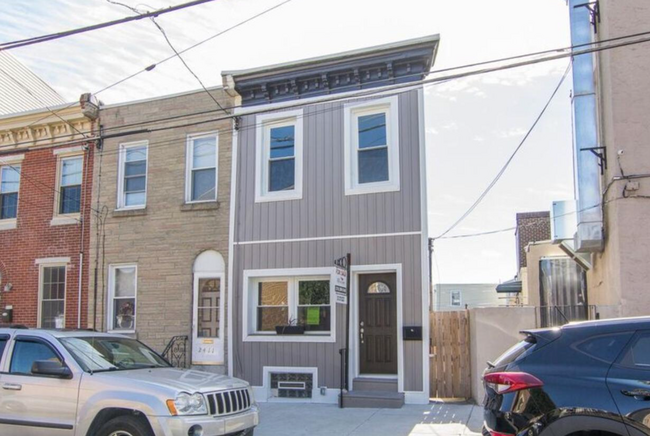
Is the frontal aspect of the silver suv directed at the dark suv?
yes

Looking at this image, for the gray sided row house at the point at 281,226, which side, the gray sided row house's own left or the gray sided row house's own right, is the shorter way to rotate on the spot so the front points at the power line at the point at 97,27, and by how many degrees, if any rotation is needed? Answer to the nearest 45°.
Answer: approximately 45° to the gray sided row house's own right

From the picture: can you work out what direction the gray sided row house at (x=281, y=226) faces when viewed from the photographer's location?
facing the viewer

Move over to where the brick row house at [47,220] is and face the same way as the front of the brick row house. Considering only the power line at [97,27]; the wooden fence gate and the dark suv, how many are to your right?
0

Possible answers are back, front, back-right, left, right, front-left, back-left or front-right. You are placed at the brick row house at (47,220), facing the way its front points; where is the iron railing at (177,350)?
left

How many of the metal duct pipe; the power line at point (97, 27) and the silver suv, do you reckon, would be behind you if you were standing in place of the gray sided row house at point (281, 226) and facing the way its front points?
0

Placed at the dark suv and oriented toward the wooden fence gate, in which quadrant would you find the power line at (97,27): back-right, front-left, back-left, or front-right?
front-left

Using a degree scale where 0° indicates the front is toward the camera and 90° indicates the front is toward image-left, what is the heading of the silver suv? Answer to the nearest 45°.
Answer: approximately 315°

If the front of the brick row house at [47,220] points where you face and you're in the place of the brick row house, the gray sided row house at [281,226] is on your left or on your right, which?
on your left

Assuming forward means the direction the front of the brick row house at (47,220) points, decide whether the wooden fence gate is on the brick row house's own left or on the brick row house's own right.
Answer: on the brick row house's own left

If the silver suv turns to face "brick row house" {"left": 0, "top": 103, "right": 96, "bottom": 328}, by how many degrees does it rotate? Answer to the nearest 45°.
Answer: approximately 135° to its left

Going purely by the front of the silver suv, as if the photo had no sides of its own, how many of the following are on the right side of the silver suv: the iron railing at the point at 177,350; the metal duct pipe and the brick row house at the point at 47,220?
0

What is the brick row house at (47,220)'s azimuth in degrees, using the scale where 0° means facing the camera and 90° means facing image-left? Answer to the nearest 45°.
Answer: approximately 45°

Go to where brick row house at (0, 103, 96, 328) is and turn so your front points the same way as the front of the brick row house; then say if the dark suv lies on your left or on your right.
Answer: on your left

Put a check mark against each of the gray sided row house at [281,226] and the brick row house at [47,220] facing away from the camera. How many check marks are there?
0
